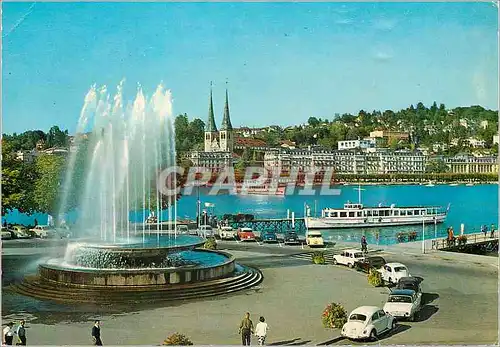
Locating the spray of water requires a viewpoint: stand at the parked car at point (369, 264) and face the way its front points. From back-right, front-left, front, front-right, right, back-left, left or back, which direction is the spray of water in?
front-right

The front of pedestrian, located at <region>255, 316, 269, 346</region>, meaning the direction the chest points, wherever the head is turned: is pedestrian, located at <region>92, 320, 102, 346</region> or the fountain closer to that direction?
the fountain

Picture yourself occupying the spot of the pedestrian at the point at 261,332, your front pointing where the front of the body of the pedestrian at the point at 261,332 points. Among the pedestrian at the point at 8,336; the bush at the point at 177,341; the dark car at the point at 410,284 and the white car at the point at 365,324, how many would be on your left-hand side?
2

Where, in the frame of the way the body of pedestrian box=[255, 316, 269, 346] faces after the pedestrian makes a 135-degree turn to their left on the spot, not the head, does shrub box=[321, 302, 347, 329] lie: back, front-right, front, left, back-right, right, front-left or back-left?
back-left

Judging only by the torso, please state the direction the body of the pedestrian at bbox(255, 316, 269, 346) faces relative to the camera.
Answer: away from the camera

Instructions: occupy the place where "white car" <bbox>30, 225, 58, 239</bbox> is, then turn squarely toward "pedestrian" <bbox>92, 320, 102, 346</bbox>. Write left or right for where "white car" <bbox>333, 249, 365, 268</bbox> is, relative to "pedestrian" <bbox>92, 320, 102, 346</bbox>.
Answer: left

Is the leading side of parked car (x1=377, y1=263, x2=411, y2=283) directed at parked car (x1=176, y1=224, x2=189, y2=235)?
no

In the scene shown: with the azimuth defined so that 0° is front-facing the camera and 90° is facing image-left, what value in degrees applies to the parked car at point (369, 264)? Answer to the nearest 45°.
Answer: approximately 45°

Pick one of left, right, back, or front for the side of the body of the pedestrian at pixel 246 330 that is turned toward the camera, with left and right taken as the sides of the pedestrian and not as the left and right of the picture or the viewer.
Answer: back

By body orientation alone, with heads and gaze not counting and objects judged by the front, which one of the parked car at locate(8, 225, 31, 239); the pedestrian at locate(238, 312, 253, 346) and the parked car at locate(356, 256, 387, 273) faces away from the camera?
the pedestrian

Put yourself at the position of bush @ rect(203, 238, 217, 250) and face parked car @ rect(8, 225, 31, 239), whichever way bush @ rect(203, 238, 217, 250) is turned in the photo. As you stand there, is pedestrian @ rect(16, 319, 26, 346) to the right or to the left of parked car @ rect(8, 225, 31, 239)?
left

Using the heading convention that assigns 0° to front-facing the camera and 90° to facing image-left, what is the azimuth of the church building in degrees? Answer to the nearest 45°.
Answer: approximately 0°

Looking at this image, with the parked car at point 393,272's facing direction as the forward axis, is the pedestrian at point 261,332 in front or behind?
in front
